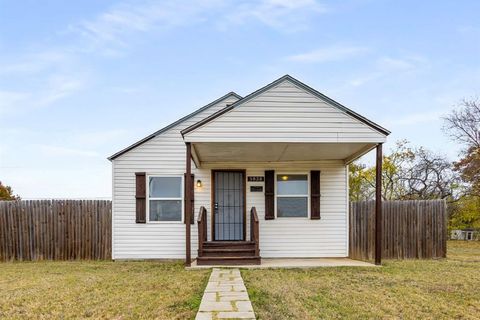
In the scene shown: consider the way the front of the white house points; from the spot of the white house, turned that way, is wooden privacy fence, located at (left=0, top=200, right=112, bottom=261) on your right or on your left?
on your right

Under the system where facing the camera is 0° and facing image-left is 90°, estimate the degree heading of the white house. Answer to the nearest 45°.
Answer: approximately 0°

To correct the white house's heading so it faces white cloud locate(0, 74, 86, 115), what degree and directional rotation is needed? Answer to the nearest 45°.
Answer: approximately 135° to its right

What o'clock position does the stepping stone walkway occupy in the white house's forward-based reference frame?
The stepping stone walkway is roughly at 12 o'clock from the white house.
